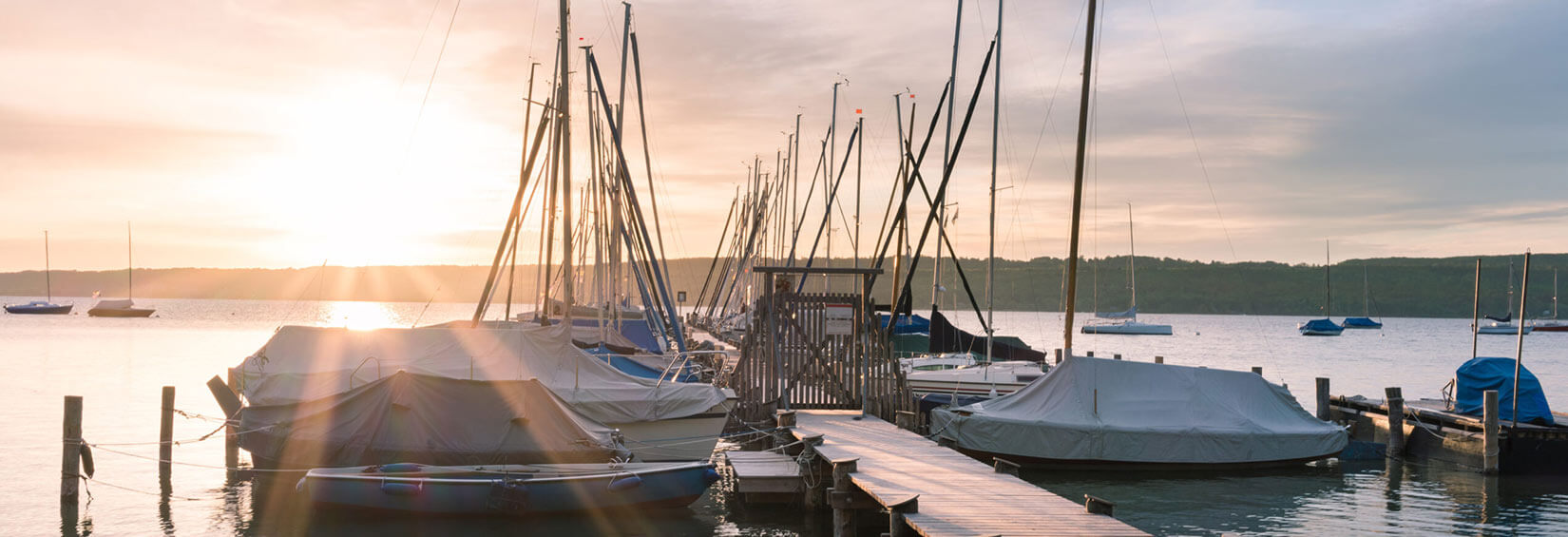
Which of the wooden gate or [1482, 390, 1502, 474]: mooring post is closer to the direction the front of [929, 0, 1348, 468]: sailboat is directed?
the wooden gate

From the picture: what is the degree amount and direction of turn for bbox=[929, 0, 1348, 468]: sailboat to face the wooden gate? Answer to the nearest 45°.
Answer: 0° — it already faces it

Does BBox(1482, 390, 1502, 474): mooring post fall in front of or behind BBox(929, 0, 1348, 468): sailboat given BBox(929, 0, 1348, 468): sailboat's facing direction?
behind

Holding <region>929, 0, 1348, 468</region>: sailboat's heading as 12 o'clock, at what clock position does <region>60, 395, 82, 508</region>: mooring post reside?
The mooring post is roughly at 11 o'clock from the sailboat.

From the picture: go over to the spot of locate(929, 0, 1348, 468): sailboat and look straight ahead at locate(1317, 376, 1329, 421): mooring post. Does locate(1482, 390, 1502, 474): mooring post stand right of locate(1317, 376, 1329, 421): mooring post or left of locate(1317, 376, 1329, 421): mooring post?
right

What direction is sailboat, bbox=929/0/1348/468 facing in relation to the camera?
to the viewer's left

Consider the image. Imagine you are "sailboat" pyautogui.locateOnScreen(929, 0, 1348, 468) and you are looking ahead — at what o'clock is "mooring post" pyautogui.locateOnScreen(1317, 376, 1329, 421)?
The mooring post is roughly at 4 o'clock from the sailboat.

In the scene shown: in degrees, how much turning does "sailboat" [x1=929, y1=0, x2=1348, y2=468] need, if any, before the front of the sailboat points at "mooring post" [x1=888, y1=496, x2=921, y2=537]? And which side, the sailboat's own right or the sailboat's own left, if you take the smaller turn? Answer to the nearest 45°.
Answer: approximately 90° to the sailboat's own left

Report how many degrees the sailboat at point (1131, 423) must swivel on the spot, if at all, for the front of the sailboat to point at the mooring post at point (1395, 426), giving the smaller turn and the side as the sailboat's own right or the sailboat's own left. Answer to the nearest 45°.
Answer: approximately 135° to the sailboat's own right
